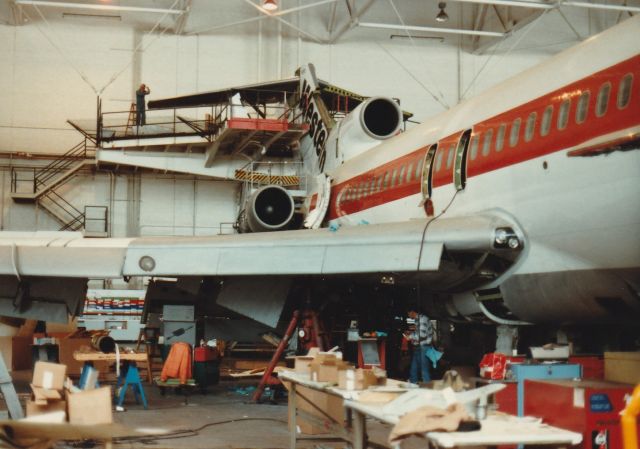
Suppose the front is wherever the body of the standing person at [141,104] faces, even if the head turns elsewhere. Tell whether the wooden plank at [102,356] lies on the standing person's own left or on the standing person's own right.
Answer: on the standing person's own right

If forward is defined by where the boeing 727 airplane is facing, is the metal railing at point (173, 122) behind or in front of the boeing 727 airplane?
behind

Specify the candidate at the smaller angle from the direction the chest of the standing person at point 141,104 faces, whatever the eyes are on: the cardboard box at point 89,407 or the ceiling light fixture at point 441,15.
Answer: the ceiling light fixture

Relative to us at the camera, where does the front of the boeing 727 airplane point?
facing the viewer and to the right of the viewer

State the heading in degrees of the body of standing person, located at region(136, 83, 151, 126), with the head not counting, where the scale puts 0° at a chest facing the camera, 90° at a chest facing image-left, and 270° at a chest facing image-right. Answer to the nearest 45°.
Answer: approximately 270°

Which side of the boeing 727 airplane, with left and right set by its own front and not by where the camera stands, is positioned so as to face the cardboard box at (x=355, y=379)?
right

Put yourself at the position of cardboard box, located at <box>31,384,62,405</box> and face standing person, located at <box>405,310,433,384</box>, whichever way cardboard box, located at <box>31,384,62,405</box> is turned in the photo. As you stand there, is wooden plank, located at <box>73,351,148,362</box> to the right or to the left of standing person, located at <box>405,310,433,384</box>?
left

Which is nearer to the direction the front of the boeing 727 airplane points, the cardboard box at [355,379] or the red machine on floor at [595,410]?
the red machine on floor

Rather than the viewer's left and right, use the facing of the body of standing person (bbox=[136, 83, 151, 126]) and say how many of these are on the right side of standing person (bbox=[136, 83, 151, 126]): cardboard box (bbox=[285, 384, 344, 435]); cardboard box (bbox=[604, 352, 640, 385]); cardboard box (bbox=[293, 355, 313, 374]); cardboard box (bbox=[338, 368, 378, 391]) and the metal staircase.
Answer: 4

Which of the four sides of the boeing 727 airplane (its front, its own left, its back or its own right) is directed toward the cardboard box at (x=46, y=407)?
right
